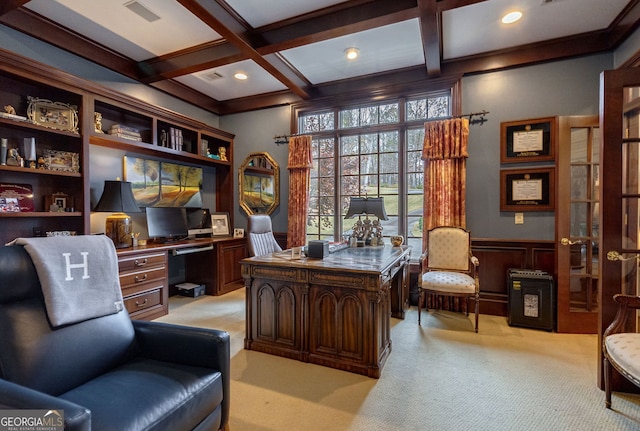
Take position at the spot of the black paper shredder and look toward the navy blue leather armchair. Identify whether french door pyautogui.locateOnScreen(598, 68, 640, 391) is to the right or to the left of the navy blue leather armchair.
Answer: left

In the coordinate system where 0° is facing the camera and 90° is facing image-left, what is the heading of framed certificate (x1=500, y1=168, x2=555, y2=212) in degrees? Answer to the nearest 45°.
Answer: approximately 0°

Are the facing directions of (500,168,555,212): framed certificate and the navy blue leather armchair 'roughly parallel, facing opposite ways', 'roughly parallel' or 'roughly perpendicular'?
roughly perpendicular

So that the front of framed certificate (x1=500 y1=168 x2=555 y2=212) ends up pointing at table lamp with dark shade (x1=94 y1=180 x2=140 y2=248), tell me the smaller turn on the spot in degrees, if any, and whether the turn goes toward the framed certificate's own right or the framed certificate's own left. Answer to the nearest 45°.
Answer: approximately 45° to the framed certificate's own right

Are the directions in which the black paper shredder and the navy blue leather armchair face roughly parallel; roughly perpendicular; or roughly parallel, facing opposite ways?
roughly perpendicular

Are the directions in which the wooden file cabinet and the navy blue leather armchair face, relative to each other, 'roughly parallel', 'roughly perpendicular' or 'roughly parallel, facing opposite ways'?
roughly parallel

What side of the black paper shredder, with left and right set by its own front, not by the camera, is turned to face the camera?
front

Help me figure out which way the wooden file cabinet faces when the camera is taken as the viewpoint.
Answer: facing the viewer and to the right of the viewer

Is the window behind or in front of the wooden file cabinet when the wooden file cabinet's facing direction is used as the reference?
in front

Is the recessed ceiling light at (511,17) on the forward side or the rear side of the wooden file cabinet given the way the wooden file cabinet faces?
on the forward side

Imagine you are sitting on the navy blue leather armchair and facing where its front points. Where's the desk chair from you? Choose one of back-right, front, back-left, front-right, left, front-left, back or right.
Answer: left

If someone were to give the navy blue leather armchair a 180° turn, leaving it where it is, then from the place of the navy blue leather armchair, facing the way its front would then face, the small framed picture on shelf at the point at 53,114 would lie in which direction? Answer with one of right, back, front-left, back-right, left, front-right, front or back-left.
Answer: front-right

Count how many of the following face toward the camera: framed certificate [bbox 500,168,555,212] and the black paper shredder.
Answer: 2

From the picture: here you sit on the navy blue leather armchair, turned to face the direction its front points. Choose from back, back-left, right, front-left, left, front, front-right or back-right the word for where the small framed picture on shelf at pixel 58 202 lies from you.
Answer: back-left

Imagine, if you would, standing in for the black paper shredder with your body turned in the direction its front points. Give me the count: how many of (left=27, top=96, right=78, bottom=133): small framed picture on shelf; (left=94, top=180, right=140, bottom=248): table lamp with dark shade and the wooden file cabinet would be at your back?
0

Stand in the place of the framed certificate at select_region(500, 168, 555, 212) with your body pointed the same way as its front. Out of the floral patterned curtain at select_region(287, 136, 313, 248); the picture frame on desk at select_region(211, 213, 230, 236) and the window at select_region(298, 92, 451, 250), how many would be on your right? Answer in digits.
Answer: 3

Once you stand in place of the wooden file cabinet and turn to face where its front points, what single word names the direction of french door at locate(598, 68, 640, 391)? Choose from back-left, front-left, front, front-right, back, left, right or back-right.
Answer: front
